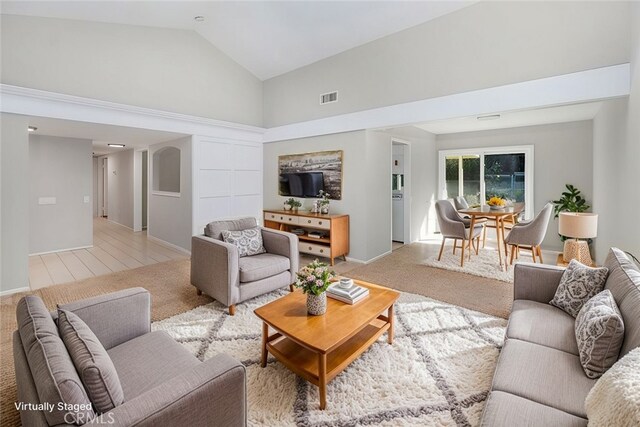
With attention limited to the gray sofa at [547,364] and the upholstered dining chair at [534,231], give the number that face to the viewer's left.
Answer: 2

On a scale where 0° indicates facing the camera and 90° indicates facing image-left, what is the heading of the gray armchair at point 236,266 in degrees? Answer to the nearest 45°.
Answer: approximately 315°

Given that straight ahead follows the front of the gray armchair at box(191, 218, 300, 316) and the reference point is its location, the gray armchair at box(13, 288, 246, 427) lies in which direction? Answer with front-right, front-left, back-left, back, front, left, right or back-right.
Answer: front-right

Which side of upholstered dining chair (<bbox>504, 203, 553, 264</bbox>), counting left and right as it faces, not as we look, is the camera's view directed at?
left

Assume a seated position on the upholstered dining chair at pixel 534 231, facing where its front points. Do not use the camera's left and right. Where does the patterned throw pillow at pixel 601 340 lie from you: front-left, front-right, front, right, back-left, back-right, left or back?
left

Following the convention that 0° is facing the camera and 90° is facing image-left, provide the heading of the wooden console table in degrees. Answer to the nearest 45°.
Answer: approximately 45°

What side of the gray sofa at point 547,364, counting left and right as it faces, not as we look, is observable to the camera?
left

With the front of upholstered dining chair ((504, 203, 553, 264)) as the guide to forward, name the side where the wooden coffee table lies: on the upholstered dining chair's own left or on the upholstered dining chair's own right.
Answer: on the upholstered dining chair's own left
